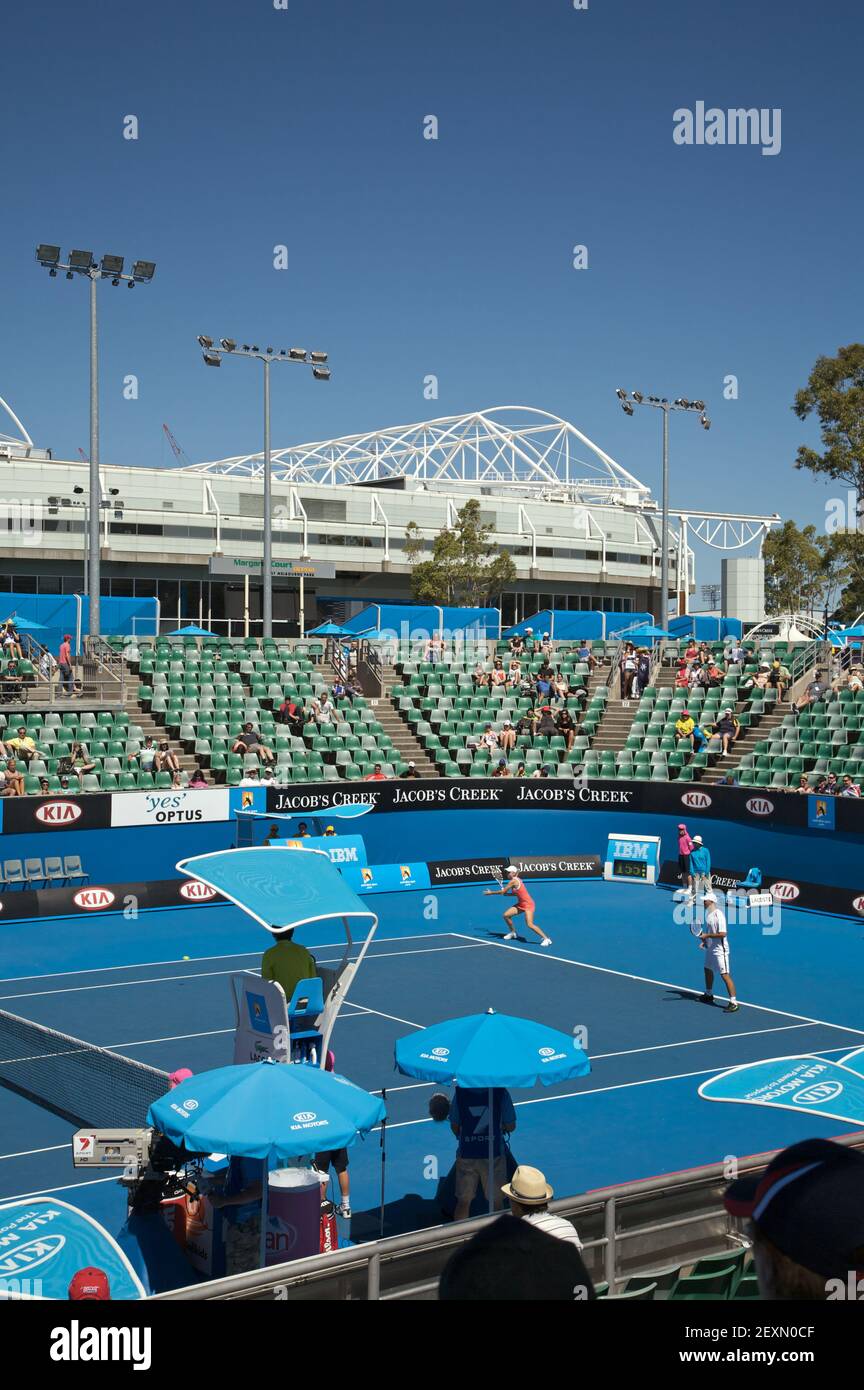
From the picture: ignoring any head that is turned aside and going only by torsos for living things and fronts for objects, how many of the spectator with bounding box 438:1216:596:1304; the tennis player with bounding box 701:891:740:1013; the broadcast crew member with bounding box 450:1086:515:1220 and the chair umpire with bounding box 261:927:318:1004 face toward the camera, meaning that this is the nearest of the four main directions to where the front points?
0

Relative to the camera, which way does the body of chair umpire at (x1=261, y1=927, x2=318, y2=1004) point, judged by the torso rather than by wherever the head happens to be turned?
away from the camera

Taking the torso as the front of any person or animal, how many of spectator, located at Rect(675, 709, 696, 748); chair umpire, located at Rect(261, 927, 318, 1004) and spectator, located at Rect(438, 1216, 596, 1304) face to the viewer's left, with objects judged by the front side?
0

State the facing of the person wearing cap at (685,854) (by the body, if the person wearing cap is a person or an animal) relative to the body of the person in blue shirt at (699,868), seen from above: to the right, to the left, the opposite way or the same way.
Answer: the same way

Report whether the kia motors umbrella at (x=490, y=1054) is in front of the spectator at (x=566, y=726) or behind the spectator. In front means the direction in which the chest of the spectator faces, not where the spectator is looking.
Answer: in front

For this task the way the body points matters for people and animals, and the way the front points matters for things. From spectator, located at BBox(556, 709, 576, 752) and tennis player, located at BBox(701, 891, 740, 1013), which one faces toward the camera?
the spectator

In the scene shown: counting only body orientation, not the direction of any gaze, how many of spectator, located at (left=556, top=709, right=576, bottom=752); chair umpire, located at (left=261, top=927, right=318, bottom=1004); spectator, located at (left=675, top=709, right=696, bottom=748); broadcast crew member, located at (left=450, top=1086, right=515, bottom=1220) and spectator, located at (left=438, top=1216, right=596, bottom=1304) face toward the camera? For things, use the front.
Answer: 2

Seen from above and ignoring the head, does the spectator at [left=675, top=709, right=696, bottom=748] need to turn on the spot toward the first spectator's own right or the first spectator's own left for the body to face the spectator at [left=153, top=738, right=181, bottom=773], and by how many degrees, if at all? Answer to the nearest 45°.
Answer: approximately 45° to the first spectator's own right

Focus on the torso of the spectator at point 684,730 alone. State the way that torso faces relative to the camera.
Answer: toward the camera

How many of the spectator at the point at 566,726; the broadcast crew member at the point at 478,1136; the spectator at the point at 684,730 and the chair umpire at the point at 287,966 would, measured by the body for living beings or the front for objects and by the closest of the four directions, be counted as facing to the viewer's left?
0

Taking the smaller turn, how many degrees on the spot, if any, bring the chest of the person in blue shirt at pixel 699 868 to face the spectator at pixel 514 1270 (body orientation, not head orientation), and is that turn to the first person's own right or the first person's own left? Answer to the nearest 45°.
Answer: approximately 45° to the first person's own left

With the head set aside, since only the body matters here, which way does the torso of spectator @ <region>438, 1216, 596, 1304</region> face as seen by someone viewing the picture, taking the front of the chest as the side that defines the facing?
away from the camera

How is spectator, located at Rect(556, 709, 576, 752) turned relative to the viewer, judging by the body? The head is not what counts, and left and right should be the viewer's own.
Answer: facing the viewer

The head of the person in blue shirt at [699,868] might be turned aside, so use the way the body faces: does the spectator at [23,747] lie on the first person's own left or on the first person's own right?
on the first person's own right

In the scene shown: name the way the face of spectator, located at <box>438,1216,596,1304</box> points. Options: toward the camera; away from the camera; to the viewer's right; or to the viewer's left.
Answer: away from the camera

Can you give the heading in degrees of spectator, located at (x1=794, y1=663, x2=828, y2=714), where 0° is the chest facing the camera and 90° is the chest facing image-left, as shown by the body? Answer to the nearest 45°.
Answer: approximately 45°

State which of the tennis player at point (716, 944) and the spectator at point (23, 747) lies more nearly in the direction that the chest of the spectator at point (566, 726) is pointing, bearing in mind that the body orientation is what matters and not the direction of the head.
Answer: the tennis player

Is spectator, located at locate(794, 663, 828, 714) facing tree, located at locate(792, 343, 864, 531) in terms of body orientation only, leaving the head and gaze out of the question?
no

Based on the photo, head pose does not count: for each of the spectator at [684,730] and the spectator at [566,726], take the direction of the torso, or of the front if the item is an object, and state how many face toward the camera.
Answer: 2

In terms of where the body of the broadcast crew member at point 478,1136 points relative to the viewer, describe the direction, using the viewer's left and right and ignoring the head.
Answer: facing away from the viewer
